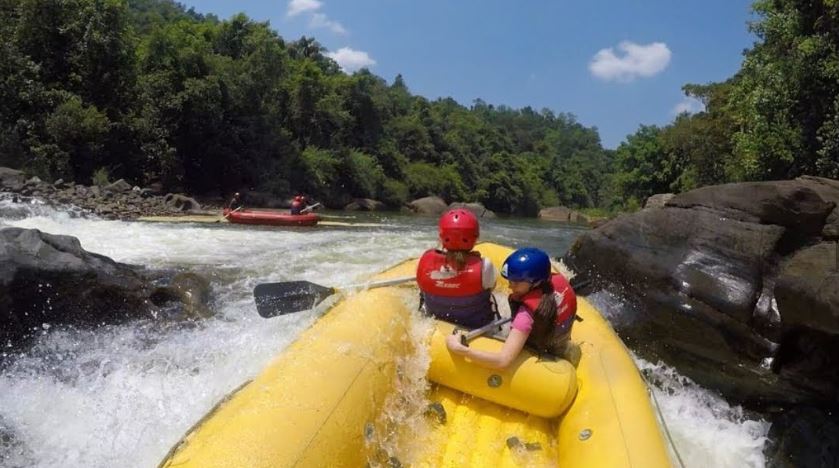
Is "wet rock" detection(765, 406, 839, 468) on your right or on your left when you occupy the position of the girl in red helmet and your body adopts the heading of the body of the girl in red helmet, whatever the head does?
on your right

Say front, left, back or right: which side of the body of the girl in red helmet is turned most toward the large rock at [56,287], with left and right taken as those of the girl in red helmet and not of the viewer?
left

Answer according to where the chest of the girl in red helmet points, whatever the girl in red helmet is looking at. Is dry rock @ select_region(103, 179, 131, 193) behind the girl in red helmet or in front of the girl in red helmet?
in front

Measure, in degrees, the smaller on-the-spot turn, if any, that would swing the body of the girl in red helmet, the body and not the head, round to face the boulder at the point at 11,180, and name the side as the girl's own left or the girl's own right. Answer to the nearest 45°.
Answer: approximately 45° to the girl's own left

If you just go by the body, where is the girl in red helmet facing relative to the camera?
away from the camera

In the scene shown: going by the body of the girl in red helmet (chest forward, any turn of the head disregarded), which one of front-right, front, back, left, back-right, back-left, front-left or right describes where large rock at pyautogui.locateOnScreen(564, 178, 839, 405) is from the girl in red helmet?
front-right

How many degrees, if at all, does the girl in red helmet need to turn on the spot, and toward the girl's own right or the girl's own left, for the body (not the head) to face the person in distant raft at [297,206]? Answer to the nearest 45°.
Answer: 0° — they already face them

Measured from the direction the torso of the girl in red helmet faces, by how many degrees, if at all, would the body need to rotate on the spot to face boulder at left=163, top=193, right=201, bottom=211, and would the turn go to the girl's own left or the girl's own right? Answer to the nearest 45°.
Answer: approximately 45° to the girl's own left

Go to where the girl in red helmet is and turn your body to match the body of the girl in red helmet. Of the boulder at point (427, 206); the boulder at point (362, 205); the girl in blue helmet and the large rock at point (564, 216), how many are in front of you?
3

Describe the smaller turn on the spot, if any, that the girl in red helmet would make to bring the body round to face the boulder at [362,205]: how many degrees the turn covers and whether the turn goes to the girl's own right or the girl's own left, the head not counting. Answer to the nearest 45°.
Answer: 0° — they already face it

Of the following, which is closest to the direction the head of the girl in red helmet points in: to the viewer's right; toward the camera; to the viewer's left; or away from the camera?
away from the camera

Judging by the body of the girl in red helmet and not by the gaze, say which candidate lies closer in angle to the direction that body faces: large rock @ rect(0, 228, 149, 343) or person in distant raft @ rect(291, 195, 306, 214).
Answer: the person in distant raft

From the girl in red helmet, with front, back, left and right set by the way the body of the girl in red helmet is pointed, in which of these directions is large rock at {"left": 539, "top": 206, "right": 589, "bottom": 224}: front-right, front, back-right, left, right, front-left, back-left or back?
front

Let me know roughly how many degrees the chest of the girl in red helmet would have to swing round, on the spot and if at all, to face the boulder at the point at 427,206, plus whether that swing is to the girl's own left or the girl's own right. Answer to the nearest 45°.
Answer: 0° — they already face it

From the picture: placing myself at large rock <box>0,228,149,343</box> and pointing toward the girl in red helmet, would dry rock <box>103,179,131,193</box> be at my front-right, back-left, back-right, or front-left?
back-left

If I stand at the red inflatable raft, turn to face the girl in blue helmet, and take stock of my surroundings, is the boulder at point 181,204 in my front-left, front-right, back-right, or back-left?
back-right
